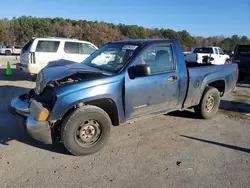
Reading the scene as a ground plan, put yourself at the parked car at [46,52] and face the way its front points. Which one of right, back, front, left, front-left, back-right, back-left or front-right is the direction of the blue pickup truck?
back-right

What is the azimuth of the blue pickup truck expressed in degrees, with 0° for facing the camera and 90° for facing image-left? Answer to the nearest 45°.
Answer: approximately 45°

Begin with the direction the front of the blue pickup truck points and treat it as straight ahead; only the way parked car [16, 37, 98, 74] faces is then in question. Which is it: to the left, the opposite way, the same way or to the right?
the opposite way

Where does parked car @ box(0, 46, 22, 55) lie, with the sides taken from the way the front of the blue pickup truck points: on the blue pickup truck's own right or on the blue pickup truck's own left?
on the blue pickup truck's own right

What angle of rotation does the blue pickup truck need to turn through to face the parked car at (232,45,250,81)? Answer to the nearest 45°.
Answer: approximately 180°

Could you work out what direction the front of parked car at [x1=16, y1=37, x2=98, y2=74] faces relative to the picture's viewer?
facing away from the viewer and to the right of the viewer
